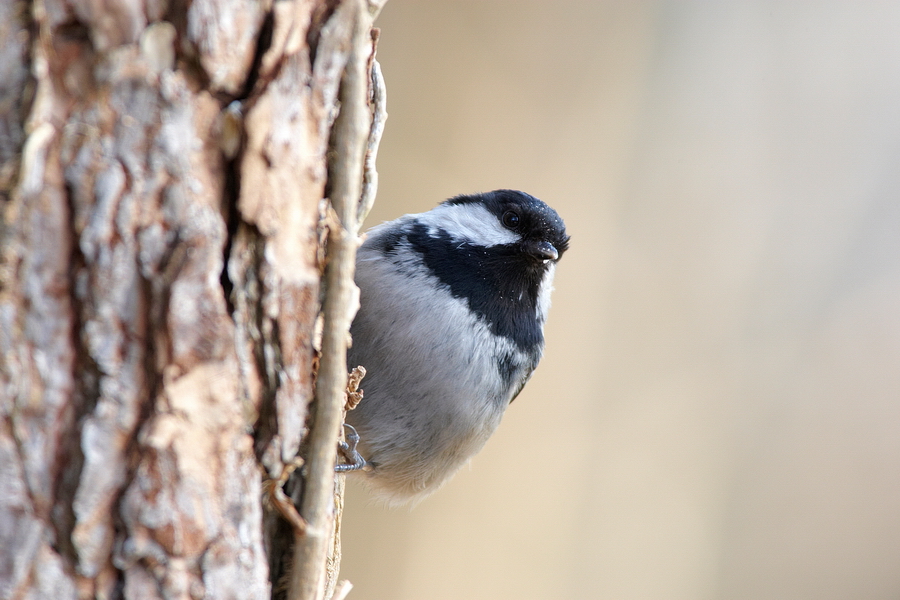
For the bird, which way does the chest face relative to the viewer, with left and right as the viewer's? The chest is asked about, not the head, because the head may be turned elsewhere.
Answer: facing the viewer and to the right of the viewer
